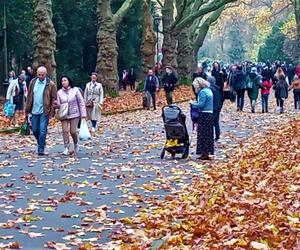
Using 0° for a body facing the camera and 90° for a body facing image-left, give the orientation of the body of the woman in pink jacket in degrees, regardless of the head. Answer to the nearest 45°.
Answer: approximately 45°

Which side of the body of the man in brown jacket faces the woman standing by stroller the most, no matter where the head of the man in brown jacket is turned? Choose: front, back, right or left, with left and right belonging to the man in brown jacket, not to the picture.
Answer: left

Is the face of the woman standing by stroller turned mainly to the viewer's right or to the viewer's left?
to the viewer's left

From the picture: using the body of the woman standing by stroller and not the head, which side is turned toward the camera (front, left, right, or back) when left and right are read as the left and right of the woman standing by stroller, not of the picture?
left

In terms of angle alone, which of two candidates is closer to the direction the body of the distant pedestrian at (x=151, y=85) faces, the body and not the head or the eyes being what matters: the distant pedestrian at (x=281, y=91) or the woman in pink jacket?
the woman in pink jacket
